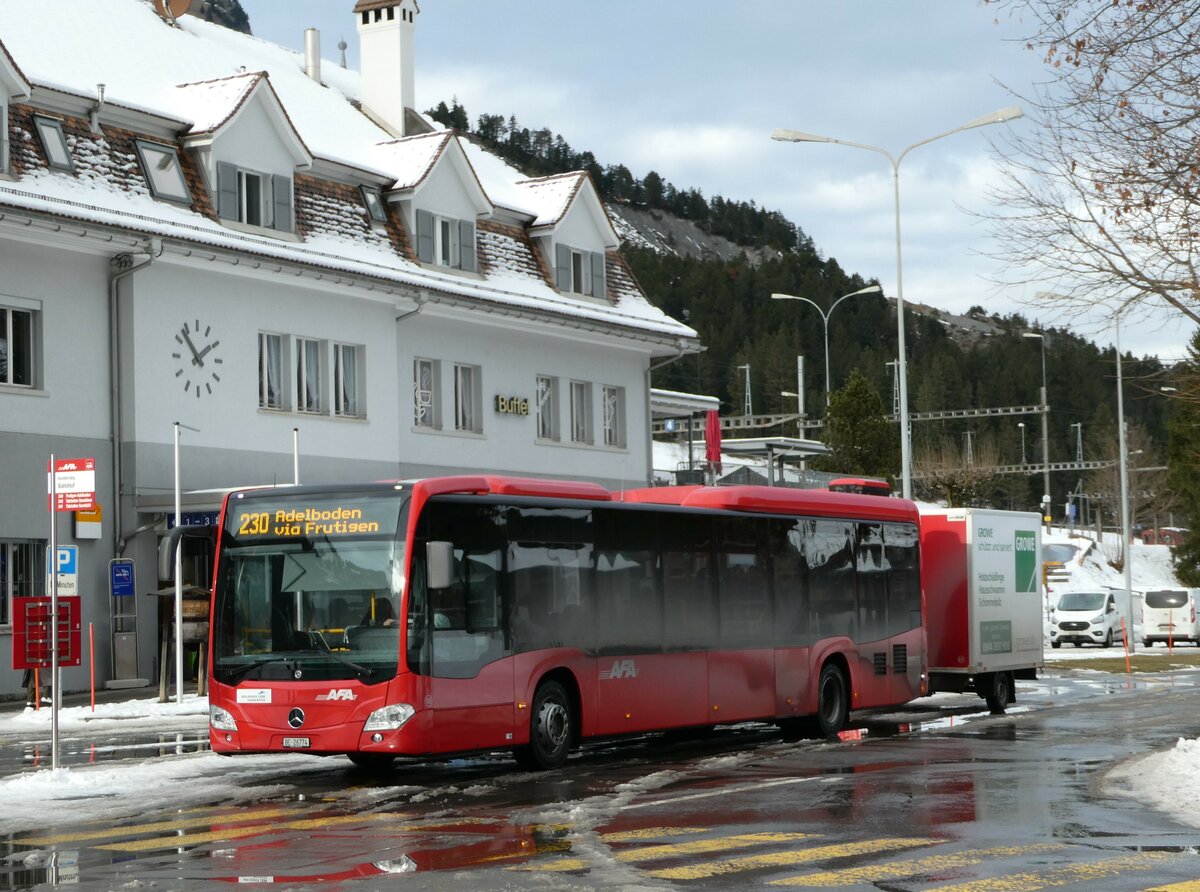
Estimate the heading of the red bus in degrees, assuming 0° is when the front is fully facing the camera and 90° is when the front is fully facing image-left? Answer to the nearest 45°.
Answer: approximately 45°

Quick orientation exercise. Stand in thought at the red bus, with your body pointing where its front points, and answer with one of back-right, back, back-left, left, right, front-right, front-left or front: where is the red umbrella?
back-right

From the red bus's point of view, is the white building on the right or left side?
on its right

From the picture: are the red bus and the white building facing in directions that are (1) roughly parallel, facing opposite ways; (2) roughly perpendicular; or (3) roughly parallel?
roughly perpendicular

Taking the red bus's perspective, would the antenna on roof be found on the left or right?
on its right

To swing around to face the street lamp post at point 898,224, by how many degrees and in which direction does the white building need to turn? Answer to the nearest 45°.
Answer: approximately 45° to its left

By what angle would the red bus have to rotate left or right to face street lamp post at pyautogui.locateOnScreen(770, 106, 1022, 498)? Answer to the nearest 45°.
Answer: approximately 135° to its right

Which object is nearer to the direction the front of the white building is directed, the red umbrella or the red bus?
the red bus

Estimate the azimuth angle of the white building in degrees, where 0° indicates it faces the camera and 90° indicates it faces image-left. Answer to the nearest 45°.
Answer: approximately 315°

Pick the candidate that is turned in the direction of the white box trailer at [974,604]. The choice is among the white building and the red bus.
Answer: the white building

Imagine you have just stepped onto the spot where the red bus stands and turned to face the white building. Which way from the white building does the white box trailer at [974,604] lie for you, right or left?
right

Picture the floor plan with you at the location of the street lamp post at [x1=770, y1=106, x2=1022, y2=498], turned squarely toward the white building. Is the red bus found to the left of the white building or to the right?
left
